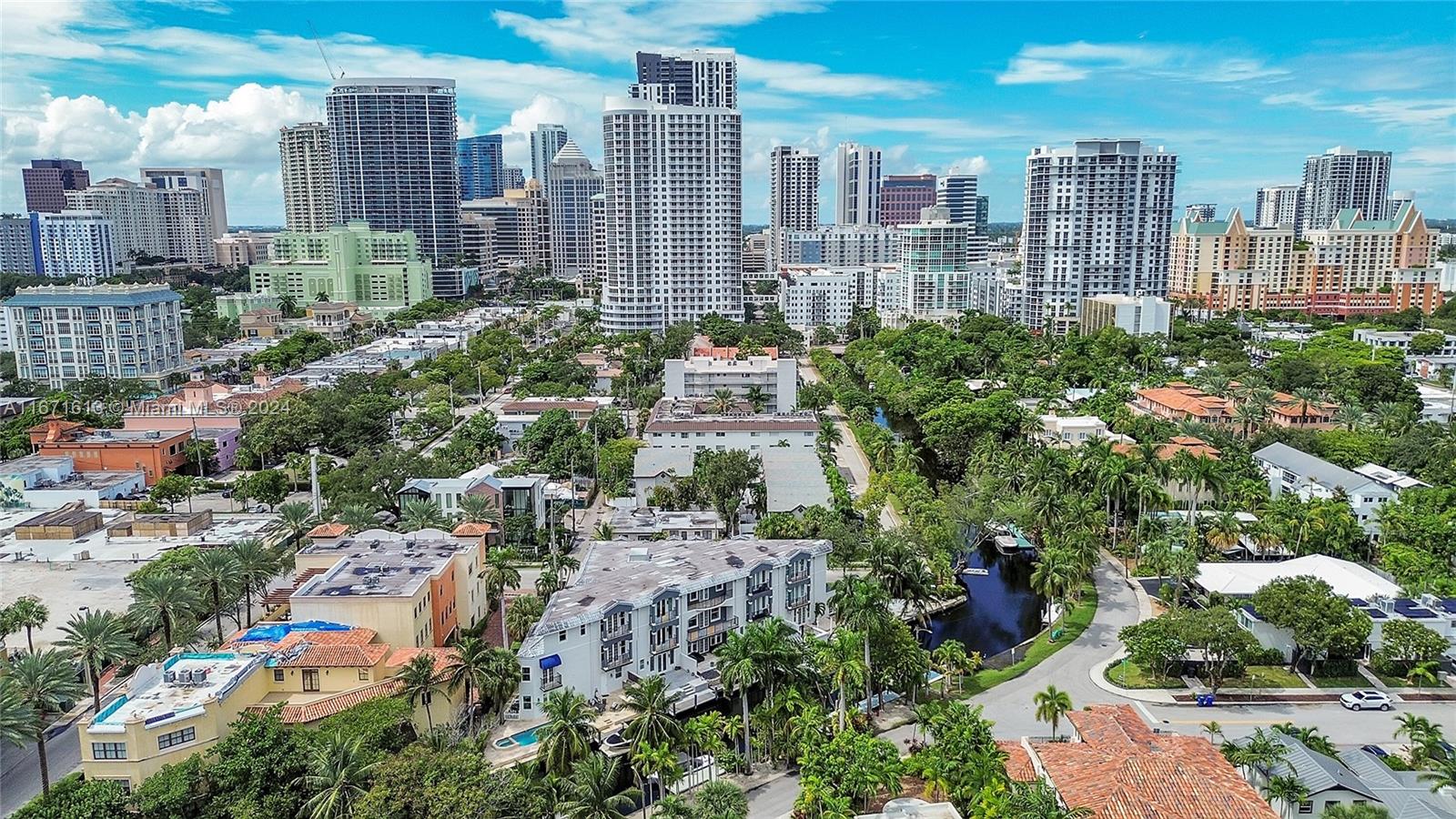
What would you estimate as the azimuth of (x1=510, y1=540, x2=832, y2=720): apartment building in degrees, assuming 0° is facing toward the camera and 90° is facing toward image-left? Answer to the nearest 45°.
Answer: approximately 315°

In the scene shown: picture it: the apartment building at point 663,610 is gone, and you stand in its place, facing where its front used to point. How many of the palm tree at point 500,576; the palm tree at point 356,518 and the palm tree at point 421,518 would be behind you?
3

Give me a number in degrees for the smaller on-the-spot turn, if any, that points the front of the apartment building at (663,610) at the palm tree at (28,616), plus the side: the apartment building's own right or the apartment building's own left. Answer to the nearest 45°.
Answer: approximately 135° to the apartment building's own right

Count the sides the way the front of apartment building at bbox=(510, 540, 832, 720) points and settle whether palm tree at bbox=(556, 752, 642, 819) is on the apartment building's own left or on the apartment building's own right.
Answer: on the apartment building's own right

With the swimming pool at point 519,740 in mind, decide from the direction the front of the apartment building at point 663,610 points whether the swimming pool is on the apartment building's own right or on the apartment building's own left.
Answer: on the apartment building's own right

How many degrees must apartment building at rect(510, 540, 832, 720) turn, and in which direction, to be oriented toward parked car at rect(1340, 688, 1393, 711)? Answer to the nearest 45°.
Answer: approximately 45° to its left

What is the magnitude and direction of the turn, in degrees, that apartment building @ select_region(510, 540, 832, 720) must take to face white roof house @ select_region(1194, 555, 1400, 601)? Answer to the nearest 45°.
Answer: approximately 45° to its left

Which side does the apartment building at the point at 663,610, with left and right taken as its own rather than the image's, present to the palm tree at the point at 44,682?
right

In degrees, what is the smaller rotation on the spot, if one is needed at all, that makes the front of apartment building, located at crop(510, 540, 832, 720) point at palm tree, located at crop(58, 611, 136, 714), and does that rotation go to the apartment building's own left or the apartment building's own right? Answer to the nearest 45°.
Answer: approximately 135° to the apartment building's own right

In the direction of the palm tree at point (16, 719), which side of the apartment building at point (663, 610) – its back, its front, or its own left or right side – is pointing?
right

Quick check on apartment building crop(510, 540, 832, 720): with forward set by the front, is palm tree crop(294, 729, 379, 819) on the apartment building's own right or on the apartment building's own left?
on the apartment building's own right
